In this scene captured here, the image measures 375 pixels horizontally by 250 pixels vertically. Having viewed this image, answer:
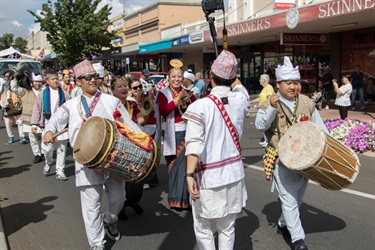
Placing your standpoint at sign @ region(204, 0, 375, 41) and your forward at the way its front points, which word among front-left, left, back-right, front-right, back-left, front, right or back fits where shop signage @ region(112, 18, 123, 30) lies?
right

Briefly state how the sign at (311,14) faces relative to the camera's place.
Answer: facing the viewer and to the left of the viewer

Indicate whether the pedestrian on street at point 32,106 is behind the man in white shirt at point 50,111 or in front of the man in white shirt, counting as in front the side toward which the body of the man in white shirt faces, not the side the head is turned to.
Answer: behind

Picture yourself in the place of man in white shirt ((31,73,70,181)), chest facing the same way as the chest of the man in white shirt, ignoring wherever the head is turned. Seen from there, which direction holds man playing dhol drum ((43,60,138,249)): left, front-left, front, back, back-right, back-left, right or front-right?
front

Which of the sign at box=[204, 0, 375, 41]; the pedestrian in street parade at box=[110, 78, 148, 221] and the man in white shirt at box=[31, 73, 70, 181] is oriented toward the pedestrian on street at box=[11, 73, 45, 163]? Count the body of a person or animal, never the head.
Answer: the sign

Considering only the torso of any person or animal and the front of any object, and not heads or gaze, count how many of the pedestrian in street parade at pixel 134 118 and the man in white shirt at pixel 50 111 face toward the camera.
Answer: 2

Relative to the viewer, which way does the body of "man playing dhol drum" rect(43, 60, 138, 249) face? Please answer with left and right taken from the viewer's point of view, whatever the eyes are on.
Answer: facing the viewer and to the right of the viewer

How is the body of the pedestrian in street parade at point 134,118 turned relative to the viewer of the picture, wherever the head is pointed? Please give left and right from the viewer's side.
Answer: facing the viewer

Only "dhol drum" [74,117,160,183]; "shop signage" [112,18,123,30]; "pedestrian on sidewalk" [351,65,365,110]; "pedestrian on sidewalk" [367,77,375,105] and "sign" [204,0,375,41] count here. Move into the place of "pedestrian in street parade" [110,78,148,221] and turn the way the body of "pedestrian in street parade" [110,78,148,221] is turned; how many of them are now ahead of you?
1

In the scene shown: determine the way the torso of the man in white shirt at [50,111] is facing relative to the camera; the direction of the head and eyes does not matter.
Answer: toward the camera

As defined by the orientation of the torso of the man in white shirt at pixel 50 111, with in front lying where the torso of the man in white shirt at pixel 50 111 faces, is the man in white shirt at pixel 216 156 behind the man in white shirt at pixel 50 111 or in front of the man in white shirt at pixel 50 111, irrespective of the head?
in front
